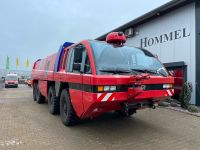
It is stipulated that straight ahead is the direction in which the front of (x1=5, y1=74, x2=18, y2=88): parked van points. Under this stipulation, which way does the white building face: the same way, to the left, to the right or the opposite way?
to the right

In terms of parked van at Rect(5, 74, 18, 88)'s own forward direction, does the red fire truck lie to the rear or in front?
in front

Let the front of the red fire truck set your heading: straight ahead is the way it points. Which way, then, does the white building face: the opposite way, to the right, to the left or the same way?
to the right

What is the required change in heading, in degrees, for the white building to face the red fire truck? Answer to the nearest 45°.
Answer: approximately 45° to its left

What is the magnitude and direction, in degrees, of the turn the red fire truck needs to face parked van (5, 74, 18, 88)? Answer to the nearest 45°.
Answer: approximately 180°

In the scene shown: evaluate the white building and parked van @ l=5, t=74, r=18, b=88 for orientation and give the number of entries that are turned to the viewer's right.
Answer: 0

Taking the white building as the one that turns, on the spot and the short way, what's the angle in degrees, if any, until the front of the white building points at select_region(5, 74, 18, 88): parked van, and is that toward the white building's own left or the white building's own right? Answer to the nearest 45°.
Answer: approximately 90° to the white building's own right

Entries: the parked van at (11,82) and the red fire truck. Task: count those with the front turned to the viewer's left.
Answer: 0

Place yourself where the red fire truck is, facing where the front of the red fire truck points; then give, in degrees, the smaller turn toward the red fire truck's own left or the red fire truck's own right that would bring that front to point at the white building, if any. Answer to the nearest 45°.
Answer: approximately 90° to the red fire truck's own left

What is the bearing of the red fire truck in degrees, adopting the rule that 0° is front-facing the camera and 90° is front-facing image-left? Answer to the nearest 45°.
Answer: approximately 315°

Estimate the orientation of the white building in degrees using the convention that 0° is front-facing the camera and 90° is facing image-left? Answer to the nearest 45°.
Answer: approximately 45°
